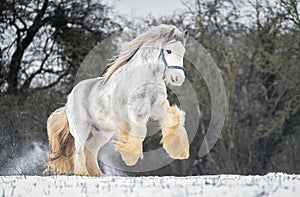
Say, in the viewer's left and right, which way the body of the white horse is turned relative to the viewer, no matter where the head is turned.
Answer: facing the viewer and to the right of the viewer
